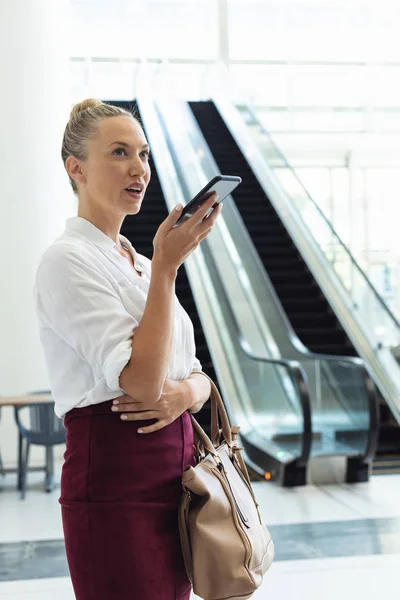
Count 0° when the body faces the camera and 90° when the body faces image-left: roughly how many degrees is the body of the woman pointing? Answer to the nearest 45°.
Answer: approximately 315°

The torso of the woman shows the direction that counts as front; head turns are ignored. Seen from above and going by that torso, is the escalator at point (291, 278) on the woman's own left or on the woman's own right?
on the woman's own left

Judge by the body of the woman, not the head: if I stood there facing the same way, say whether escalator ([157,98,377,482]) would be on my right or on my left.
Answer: on my left
